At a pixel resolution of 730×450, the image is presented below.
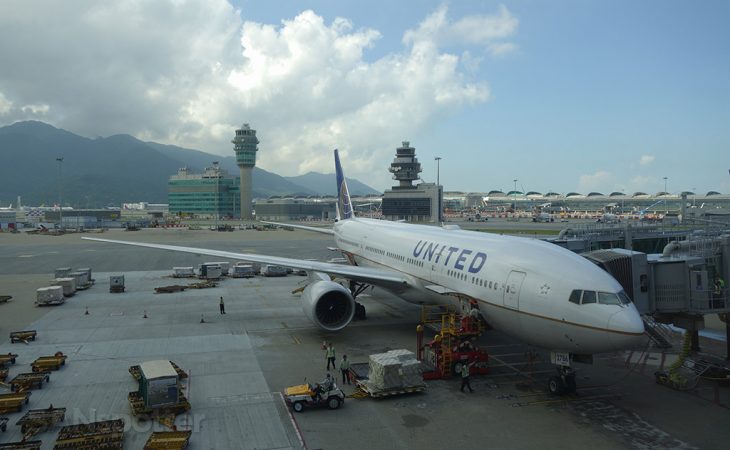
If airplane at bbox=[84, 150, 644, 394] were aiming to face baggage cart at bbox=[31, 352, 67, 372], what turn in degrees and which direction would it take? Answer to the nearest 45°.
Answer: approximately 135° to its right

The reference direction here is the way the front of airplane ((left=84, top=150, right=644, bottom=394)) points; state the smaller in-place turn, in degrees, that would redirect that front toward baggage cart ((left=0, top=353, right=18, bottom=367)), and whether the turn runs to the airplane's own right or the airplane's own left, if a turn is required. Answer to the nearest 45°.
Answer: approximately 135° to the airplane's own right

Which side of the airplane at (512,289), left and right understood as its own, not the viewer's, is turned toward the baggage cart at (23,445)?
right

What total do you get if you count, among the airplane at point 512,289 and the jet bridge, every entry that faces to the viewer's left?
1

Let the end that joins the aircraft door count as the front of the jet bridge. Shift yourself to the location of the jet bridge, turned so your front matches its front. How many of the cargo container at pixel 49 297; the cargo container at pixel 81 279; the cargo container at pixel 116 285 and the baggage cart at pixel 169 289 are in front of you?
4

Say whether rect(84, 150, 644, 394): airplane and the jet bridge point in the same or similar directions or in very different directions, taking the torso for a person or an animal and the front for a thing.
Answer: very different directions

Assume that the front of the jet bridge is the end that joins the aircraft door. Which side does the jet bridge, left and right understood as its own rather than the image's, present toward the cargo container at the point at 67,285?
front

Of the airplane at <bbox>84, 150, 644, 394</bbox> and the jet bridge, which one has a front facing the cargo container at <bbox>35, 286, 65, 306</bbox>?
the jet bridge

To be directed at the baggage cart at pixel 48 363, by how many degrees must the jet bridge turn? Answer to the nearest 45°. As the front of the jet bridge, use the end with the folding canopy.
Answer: approximately 45° to its left

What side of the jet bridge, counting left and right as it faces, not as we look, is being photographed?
left

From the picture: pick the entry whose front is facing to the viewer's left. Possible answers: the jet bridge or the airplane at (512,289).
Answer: the jet bridge

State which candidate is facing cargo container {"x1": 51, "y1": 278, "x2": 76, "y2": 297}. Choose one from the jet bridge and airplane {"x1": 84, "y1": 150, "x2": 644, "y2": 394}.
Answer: the jet bridge

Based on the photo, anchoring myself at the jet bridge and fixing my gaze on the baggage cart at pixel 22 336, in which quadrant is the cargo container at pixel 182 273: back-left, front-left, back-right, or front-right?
front-right

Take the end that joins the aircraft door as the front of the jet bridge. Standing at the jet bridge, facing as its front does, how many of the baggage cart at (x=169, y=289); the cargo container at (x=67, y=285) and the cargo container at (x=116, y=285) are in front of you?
3

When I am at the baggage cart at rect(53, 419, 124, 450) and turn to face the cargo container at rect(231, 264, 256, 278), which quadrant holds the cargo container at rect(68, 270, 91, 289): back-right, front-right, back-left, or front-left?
front-left

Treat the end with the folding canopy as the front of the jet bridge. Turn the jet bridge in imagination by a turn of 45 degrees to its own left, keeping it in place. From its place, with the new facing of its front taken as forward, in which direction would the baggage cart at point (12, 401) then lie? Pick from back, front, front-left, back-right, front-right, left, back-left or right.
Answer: front
